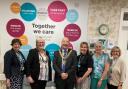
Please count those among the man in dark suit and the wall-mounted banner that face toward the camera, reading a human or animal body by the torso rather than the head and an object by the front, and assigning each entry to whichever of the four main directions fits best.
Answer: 2

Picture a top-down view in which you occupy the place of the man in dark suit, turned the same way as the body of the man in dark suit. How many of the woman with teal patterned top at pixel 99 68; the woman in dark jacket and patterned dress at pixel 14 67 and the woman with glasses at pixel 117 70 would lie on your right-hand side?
1

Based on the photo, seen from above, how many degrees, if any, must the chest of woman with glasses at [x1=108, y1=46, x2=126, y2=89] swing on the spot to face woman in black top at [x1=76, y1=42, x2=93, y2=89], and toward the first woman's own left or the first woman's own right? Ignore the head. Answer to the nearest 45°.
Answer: approximately 45° to the first woman's own right

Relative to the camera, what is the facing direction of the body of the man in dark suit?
toward the camera

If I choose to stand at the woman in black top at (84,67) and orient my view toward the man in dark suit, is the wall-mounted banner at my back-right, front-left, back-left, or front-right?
front-right

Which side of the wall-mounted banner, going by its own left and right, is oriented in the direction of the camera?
front

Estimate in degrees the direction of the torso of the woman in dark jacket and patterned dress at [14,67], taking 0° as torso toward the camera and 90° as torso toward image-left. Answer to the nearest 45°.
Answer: approximately 315°

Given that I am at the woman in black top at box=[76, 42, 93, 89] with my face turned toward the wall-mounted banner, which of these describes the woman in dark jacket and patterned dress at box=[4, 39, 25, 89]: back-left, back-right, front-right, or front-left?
front-left

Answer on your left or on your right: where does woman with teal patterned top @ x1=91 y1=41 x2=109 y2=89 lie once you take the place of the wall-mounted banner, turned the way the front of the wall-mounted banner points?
on your left

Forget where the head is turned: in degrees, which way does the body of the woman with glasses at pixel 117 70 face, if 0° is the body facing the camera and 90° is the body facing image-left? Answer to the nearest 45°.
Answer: approximately 45°
